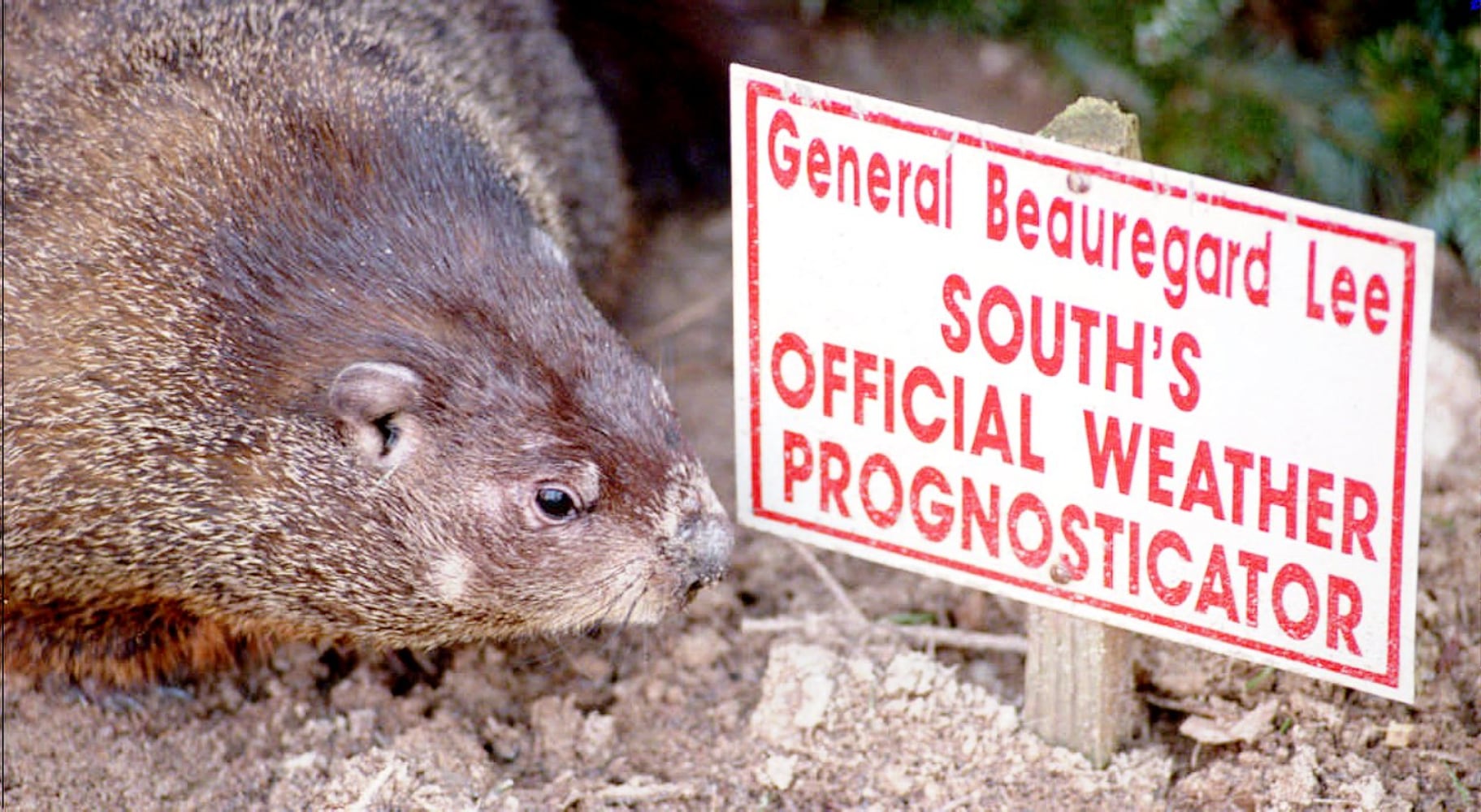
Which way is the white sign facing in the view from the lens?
facing the viewer and to the left of the viewer

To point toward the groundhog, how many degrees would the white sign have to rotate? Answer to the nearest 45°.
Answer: approximately 45° to its right
